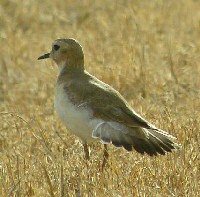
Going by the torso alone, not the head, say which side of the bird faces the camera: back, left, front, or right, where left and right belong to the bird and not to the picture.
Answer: left
